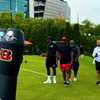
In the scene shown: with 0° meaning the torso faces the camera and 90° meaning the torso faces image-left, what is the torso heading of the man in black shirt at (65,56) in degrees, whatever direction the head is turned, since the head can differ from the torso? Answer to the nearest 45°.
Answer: approximately 0°
